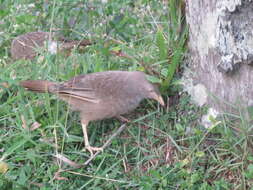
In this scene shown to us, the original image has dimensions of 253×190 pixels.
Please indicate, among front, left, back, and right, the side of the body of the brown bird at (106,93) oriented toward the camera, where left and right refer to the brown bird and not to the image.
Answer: right

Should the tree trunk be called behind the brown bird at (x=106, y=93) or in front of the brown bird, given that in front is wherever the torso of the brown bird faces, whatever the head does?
in front

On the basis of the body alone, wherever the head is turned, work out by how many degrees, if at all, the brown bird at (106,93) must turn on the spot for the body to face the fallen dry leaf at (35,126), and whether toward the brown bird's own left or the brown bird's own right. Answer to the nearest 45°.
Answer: approximately 180°

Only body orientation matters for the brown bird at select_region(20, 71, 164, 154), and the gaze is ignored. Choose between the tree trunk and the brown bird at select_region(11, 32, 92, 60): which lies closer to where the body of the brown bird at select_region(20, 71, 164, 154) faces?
the tree trunk

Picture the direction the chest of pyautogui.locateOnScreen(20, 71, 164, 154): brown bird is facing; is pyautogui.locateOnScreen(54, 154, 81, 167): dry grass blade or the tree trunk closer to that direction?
the tree trunk

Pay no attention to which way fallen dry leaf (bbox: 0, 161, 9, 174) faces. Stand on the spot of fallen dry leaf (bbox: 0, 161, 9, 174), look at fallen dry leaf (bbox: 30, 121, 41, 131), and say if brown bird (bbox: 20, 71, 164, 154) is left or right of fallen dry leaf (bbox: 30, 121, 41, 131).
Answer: right

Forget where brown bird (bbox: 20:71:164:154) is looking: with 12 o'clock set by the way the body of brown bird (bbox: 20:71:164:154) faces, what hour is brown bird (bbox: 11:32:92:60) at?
brown bird (bbox: 11:32:92:60) is roughly at 8 o'clock from brown bird (bbox: 20:71:164:154).

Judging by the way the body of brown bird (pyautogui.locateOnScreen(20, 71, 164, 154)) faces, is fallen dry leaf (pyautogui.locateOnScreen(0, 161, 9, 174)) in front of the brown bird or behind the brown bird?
behind

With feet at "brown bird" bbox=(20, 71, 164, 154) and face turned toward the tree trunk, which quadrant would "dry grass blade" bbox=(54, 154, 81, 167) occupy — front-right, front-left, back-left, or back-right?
back-right
